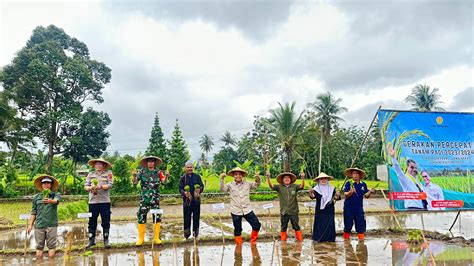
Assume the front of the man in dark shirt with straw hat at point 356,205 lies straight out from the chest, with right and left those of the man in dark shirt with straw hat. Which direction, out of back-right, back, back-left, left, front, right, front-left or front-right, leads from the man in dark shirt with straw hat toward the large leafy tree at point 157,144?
back-right

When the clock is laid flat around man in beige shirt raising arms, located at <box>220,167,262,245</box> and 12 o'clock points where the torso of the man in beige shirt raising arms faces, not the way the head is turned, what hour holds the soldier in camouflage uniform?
The soldier in camouflage uniform is roughly at 3 o'clock from the man in beige shirt raising arms.

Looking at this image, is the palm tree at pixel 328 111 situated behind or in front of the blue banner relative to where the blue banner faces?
behind

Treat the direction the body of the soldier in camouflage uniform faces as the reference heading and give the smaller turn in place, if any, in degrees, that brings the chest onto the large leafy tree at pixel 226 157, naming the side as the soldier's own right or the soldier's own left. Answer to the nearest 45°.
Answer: approximately 180°

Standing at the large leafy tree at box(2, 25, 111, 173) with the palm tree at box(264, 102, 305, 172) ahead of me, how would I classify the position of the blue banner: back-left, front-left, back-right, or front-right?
front-right

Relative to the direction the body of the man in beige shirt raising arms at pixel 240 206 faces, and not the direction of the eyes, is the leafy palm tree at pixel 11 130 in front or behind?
behind

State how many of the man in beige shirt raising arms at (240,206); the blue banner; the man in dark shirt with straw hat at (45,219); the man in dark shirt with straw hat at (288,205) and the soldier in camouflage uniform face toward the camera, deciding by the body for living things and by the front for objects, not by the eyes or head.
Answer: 5

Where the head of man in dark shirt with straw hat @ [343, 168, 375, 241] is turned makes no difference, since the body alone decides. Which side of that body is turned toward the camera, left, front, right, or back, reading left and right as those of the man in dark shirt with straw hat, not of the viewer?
front

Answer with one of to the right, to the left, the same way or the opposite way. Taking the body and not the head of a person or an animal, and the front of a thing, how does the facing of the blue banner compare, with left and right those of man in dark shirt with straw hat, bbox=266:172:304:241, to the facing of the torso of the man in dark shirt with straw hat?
the same way

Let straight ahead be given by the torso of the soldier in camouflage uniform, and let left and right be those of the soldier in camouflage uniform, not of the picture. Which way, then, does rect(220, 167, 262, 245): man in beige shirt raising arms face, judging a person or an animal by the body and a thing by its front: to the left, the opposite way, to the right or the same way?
the same way

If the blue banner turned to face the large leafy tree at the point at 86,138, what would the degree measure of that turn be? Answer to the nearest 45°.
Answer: approximately 135° to its right

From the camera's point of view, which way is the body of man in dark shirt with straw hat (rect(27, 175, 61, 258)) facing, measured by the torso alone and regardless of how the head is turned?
toward the camera

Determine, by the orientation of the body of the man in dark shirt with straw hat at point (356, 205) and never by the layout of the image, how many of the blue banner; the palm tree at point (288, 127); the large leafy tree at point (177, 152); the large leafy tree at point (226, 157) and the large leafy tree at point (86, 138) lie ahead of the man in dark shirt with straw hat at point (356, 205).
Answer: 0

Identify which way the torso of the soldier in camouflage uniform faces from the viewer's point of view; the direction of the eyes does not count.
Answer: toward the camera

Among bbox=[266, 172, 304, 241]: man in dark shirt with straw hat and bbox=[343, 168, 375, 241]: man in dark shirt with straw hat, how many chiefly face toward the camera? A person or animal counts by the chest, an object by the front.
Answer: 2

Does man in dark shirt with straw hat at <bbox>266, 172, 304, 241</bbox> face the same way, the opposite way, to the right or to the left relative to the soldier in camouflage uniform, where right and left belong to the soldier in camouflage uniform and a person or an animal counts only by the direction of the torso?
the same way

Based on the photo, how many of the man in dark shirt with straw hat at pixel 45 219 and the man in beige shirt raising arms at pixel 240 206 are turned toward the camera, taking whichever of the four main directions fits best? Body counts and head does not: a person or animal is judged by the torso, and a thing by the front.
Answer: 2

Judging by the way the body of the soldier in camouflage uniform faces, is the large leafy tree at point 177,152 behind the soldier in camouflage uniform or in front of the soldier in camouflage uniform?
behind
